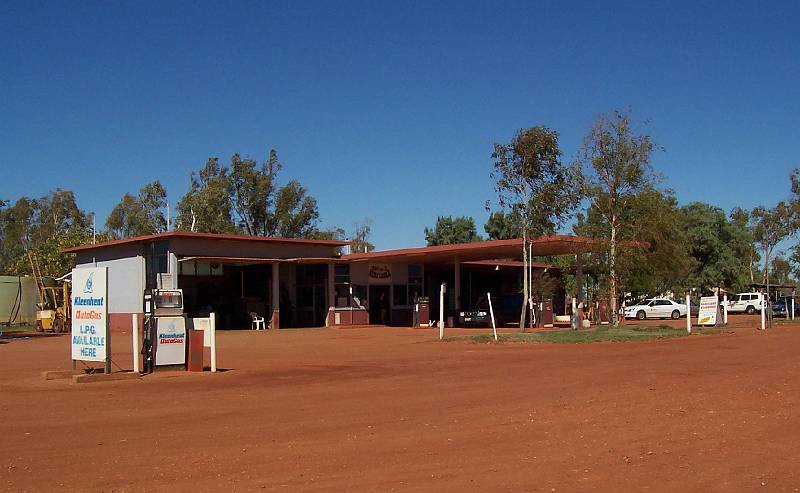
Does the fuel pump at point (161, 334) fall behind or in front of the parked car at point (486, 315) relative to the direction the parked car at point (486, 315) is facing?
in front

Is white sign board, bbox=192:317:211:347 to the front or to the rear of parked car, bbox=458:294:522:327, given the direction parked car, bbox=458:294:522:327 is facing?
to the front

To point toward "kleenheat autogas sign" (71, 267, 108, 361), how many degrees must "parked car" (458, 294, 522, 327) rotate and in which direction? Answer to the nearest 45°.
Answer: approximately 45° to its left

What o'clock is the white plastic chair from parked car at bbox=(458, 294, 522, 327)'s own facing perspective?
The white plastic chair is roughly at 1 o'clock from the parked car.

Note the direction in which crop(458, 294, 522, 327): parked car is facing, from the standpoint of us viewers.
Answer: facing the viewer and to the left of the viewer
